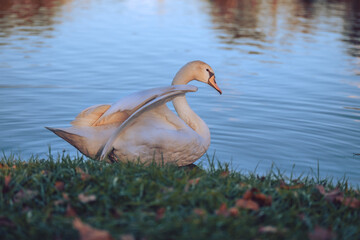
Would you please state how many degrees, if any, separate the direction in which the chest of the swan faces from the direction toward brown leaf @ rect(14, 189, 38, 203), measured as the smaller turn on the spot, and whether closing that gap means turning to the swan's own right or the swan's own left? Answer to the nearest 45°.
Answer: approximately 135° to the swan's own right

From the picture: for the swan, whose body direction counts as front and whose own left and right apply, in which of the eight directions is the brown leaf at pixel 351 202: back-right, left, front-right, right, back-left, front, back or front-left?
front-right

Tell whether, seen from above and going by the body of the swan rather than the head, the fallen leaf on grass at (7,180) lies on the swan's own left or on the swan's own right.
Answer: on the swan's own right

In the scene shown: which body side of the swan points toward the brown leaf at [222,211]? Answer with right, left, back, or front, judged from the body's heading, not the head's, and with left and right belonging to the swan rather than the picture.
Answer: right

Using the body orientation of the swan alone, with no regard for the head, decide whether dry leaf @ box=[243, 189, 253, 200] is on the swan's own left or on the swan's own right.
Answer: on the swan's own right

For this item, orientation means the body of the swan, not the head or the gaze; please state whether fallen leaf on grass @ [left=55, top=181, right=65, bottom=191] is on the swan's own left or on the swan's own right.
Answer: on the swan's own right

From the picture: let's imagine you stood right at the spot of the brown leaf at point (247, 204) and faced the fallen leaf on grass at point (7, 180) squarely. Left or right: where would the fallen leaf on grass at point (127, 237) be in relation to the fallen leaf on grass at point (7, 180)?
left

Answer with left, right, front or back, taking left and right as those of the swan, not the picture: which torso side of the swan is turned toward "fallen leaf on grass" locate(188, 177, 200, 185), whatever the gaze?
right

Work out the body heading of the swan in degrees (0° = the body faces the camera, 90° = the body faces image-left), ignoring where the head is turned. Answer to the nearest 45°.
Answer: approximately 270°
